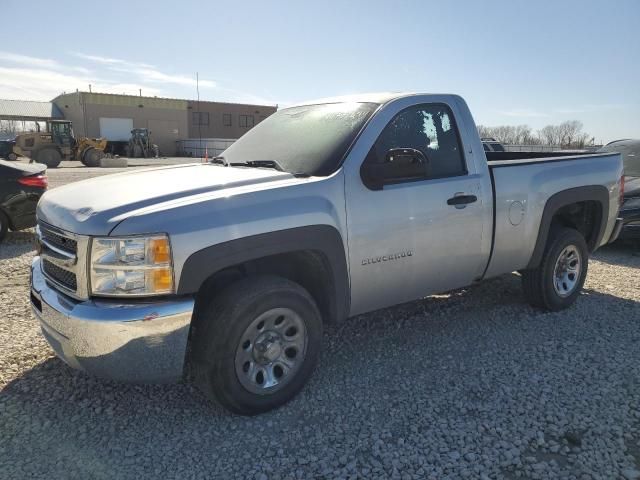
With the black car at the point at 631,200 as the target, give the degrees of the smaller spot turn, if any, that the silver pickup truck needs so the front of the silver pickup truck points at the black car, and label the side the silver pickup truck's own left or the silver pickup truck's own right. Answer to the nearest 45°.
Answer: approximately 180°

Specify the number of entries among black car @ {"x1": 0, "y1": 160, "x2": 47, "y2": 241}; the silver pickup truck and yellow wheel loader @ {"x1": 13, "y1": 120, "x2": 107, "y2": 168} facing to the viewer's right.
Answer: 1

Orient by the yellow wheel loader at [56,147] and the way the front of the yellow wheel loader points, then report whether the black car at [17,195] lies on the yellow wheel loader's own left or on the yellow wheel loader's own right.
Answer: on the yellow wheel loader's own right

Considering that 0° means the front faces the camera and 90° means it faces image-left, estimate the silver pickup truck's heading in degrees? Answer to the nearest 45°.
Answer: approximately 45°

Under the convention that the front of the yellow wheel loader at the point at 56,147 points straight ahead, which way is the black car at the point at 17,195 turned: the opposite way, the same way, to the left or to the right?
the opposite way

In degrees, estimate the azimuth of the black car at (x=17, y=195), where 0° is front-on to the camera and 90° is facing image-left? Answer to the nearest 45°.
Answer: approximately 90°

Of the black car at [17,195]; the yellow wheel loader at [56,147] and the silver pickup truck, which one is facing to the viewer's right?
the yellow wheel loader

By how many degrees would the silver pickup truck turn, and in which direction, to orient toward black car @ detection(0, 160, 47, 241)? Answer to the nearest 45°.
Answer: approximately 90° to its right

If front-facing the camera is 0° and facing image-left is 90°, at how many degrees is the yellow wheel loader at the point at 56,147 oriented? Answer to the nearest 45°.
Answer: approximately 270°

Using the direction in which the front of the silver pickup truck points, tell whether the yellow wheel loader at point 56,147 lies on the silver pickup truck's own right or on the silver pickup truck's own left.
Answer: on the silver pickup truck's own right
